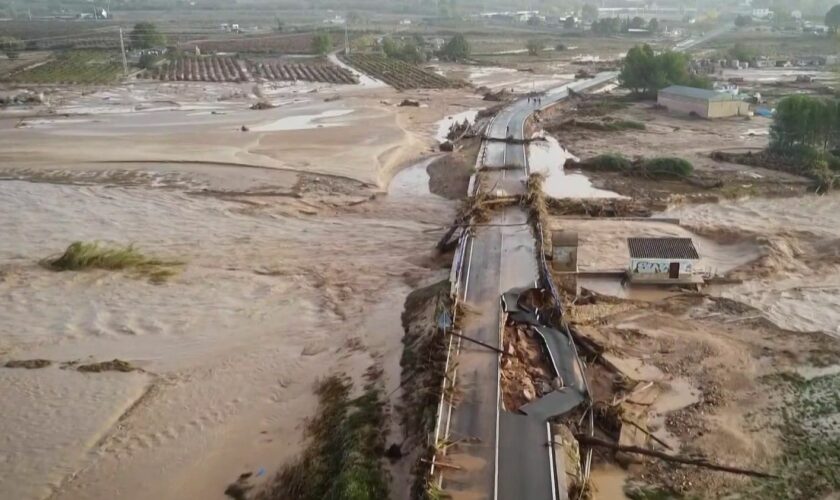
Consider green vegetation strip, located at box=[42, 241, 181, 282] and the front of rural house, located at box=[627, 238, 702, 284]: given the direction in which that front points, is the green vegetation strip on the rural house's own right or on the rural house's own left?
on the rural house's own right

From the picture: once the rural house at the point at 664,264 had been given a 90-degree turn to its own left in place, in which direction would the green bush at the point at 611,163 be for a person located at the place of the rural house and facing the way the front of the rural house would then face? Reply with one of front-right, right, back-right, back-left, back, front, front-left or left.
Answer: left

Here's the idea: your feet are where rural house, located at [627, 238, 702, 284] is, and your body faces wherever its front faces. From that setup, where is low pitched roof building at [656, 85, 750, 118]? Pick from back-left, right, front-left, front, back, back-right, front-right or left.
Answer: back

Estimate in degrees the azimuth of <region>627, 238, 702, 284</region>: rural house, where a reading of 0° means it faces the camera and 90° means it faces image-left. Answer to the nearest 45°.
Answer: approximately 0°

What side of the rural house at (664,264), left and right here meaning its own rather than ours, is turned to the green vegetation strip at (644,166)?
back

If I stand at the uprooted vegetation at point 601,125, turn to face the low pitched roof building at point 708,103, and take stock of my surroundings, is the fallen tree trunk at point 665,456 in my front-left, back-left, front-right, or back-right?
back-right

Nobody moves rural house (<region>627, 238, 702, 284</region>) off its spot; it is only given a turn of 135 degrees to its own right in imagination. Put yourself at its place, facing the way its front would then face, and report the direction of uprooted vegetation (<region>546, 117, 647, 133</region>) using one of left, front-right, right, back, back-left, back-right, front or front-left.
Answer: front-right

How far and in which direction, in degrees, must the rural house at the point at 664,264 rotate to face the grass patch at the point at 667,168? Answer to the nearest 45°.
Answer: approximately 180°

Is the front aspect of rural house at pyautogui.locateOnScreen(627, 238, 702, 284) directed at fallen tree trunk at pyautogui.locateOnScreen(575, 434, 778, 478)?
yes

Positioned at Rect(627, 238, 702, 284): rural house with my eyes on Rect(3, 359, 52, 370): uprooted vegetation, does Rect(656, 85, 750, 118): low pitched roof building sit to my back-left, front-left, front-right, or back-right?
back-right
